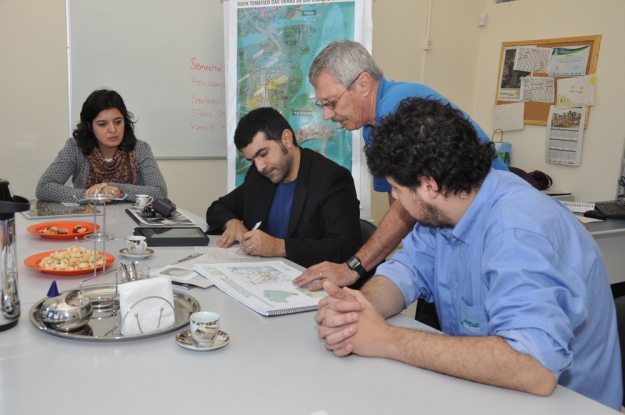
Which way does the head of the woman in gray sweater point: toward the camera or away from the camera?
toward the camera

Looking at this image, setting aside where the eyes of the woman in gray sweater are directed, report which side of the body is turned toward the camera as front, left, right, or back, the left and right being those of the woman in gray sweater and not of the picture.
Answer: front

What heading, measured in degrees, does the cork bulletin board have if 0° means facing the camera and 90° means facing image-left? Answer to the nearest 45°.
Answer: approximately 45°

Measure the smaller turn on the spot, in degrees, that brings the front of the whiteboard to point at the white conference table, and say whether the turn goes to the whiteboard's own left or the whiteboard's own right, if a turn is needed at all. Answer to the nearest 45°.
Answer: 0° — it already faces it

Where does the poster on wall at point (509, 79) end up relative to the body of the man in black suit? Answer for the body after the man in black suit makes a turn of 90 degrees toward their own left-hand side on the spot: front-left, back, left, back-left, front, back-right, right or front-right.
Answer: left

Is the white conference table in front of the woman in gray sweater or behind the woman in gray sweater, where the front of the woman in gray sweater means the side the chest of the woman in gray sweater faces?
in front

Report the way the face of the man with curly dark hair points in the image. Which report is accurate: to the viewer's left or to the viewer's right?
to the viewer's left

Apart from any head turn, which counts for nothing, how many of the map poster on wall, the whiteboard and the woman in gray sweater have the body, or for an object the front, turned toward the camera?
3

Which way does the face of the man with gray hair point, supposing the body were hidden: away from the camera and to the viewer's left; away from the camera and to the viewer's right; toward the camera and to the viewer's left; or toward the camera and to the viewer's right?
toward the camera and to the viewer's left

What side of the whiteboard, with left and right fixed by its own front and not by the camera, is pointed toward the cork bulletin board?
left

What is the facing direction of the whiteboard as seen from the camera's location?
facing the viewer

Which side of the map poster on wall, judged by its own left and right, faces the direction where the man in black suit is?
front

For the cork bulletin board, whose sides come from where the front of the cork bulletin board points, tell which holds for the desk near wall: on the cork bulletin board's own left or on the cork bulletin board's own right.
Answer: on the cork bulletin board's own left

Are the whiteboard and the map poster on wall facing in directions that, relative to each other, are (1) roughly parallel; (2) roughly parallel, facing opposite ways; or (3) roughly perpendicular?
roughly parallel

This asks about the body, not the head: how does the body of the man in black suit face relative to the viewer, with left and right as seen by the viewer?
facing the viewer and to the left of the viewer

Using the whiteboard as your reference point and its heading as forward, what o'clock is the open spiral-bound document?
The open spiral-bound document is roughly at 12 o'clock from the whiteboard.
